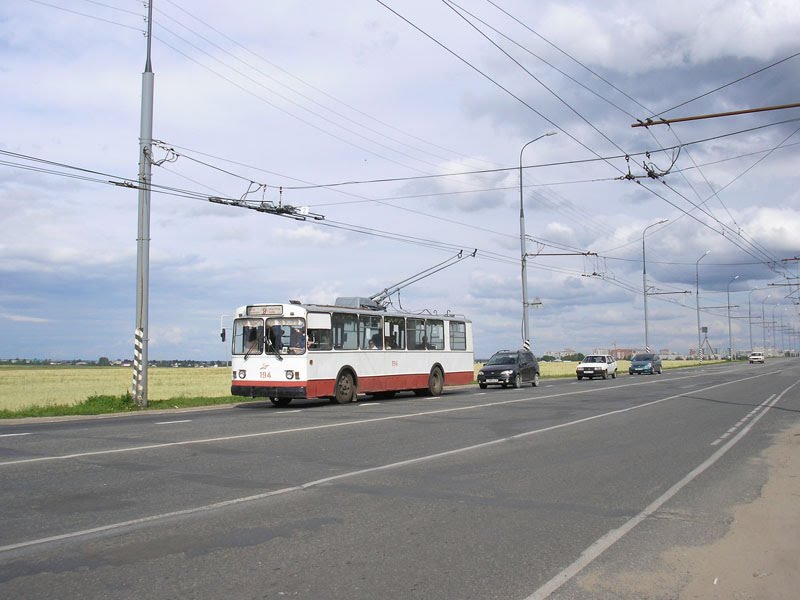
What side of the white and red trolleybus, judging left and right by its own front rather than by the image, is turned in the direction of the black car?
back

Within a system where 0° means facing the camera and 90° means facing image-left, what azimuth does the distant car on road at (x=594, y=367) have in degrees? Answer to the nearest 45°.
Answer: approximately 45°

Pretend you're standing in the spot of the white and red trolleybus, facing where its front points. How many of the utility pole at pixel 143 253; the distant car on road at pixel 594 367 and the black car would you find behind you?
2

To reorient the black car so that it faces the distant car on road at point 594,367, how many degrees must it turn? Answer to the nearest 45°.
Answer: approximately 135° to its right

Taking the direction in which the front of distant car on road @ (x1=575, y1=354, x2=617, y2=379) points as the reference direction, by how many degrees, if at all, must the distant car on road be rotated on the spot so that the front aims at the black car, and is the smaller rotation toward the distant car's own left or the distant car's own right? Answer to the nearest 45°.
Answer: approximately 45° to the distant car's own left

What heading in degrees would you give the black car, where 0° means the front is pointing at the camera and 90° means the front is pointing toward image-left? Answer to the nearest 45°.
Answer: approximately 45°

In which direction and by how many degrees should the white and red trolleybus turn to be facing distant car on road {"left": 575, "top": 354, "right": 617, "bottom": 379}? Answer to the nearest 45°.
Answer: approximately 180°

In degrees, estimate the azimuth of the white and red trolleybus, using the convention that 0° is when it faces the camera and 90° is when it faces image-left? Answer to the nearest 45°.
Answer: approximately 45°
